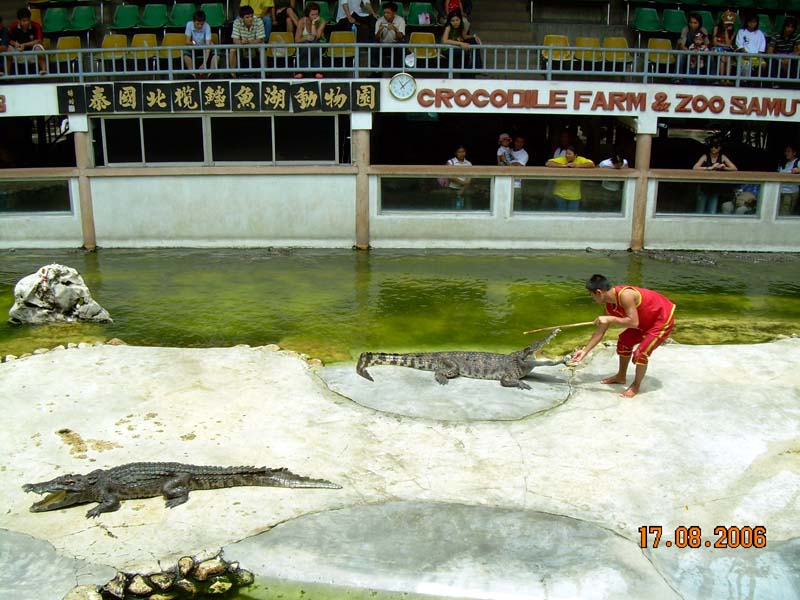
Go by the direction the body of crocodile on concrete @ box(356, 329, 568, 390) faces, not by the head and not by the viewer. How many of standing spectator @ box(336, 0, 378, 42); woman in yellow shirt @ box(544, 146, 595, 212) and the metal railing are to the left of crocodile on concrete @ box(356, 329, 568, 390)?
3

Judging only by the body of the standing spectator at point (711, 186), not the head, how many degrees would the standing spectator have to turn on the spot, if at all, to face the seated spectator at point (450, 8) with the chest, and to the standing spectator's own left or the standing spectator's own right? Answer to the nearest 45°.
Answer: approximately 90° to the standing spectator's own right

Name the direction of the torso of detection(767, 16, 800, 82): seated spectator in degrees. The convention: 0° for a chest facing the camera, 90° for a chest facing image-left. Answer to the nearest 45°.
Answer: approximately 0°

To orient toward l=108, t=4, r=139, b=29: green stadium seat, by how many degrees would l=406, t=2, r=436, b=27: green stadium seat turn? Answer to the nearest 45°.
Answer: approximately 90° to its right

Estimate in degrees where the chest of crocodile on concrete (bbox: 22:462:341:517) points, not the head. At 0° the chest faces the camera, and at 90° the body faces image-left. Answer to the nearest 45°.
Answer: approximately 90°

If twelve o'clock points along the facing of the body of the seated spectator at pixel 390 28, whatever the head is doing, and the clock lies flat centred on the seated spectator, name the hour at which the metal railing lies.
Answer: The metal railing is roughly at 12 o'clock from the seated spectator.

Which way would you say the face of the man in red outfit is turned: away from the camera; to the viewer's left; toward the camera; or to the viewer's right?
to the viewer's left

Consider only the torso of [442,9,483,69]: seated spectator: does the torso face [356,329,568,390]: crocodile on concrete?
yes

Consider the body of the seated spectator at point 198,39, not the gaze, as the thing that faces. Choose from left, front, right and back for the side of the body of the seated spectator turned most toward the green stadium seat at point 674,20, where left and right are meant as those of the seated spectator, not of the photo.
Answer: left

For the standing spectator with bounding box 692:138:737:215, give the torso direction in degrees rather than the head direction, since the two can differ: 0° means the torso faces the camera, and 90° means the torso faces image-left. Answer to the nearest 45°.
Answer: approximately 0°
